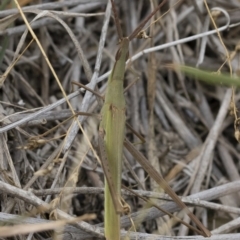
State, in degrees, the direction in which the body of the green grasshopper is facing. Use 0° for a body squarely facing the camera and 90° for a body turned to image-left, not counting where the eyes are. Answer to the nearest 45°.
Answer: approximately 180°
